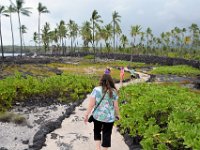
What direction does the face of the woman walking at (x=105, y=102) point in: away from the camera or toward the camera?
away from the camera

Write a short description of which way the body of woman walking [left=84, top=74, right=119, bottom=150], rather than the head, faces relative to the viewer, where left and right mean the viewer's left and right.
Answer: facing away from the viewer
